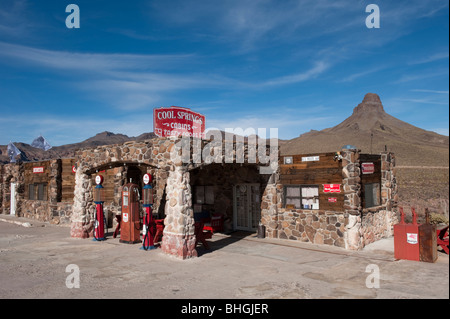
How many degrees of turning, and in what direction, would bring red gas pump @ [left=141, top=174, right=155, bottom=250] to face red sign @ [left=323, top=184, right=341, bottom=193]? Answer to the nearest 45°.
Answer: approximately 135° to its left

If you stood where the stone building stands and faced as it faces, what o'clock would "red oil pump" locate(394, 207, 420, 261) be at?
The red oil pump is roughly at 9 o'clock from the stone building.

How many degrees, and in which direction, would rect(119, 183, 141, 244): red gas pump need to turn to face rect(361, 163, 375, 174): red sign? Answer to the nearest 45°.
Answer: approximately 135° to its left

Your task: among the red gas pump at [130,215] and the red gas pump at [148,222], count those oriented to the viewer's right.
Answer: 0

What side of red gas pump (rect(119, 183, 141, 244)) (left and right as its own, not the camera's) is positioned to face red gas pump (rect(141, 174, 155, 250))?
left

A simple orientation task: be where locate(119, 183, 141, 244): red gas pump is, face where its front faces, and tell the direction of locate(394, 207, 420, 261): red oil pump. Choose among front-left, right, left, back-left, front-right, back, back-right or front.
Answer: left

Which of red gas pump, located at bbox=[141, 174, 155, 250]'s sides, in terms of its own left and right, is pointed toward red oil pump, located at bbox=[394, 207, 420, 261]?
left

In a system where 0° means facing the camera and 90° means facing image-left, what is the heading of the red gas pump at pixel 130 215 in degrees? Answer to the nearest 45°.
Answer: approximately 45°

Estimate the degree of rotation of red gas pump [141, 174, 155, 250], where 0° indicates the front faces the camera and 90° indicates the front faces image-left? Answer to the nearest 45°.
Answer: approximately 45°

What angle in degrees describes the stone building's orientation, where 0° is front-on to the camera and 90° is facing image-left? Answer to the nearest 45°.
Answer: approximately 45°
